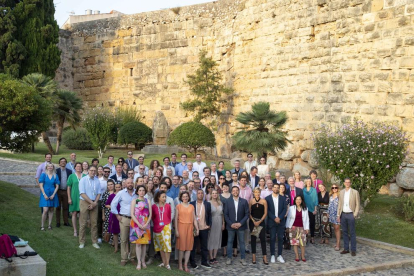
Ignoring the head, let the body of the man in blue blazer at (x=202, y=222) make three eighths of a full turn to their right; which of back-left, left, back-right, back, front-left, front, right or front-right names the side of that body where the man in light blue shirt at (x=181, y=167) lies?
front-right

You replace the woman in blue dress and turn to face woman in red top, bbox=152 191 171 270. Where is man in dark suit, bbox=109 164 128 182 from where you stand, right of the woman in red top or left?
left

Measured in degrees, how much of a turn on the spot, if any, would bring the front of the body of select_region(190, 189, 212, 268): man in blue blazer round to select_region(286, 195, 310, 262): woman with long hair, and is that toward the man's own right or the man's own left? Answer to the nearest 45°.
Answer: approximately 90° to the man's own left

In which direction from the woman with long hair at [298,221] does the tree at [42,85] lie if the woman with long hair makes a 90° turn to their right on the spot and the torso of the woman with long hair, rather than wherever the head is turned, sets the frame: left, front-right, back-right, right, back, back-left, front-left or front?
front-right

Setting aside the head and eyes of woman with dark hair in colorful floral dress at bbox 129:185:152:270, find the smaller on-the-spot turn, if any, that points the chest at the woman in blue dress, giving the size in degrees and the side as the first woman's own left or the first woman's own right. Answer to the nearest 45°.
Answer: approximately 135° to the first woman's own right

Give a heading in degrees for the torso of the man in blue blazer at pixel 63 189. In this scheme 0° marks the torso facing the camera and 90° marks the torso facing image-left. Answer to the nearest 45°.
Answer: approximately 0°

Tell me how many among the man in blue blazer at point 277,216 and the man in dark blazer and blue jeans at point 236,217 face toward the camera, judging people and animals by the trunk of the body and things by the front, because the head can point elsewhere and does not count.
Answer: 2

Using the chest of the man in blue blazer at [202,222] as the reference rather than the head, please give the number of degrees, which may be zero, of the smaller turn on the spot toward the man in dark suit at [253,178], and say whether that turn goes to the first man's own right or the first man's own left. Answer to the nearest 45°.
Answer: approximately 135° to the first man's own left

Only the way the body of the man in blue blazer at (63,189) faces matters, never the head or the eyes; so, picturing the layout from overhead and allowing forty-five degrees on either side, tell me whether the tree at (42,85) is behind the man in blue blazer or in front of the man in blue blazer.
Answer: behind
